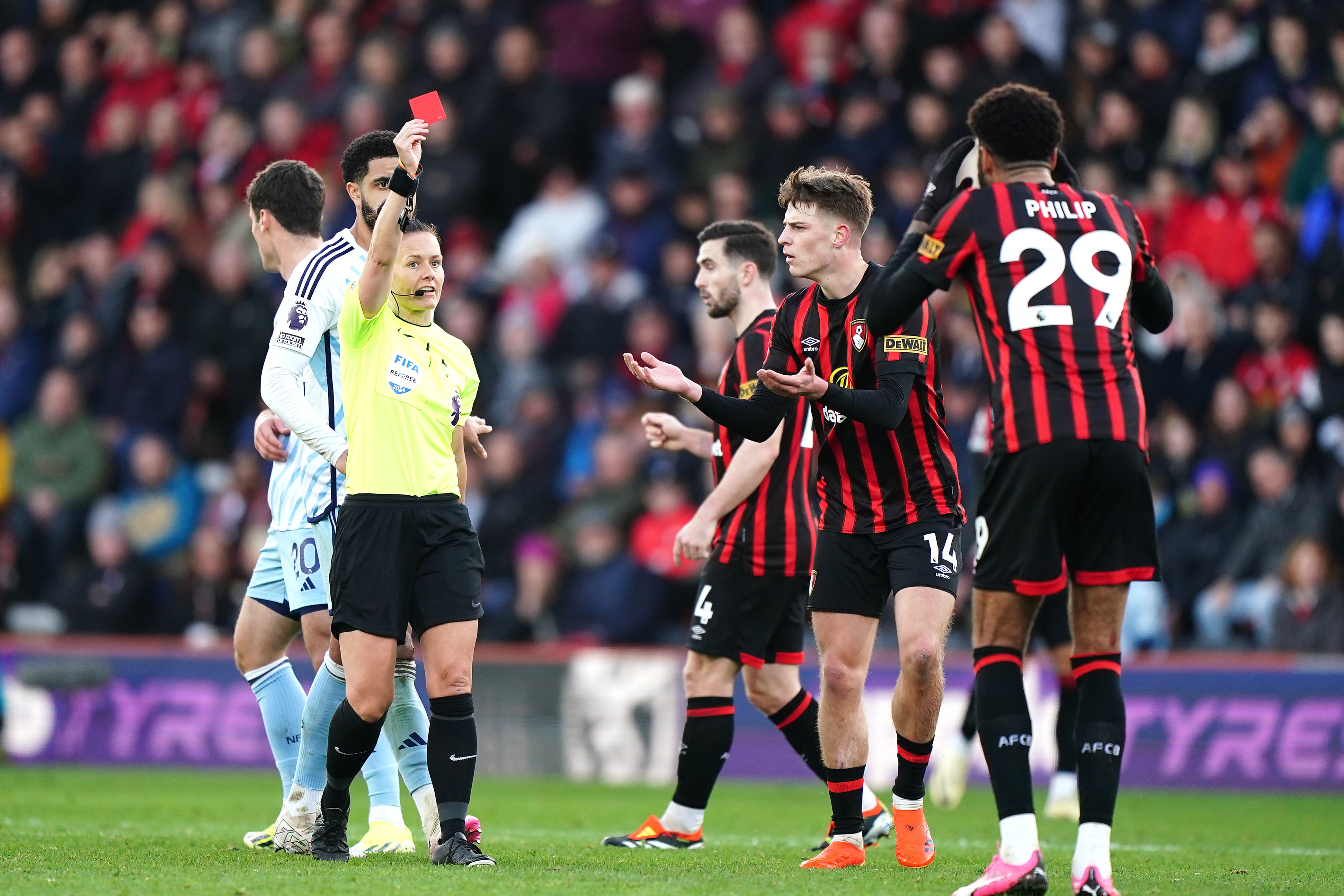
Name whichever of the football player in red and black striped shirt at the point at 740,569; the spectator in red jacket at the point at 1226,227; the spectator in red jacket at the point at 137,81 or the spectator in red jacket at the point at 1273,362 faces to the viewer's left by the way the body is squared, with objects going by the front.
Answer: the football player in red and black striped shirt

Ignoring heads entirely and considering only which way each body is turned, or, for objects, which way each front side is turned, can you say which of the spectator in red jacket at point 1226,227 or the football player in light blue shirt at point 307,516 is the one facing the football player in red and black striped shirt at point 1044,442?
the spectator in red jacket

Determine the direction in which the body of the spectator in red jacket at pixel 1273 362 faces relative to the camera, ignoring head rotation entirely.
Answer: toward the camera

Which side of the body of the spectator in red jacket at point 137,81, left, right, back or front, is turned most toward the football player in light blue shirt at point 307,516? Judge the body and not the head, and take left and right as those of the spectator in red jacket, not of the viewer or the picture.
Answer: front

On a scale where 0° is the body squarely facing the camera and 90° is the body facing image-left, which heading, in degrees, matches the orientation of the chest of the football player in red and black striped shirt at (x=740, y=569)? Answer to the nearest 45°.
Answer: approximately 90°

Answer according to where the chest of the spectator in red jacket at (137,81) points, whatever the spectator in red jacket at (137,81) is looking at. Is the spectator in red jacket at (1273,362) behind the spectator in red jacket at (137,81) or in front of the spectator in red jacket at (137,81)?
in front

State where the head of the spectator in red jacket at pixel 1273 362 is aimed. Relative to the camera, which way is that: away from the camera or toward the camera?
toward the camera

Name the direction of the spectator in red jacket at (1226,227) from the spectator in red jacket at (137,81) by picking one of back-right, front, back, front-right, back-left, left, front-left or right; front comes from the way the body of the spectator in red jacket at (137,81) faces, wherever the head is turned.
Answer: front-left

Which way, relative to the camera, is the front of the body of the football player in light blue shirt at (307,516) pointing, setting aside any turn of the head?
to the viewer's left

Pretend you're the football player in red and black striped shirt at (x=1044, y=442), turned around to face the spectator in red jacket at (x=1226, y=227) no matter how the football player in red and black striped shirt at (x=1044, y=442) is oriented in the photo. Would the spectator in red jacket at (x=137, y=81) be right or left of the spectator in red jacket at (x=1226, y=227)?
left

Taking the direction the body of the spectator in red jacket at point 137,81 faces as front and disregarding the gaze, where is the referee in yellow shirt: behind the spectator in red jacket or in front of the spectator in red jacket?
in front

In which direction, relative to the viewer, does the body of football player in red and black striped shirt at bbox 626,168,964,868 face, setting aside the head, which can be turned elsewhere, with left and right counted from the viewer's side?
facing the viewer and to the left of the viewer

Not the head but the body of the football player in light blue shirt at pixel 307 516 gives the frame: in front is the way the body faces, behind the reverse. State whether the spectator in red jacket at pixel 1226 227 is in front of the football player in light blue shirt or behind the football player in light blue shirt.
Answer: behind

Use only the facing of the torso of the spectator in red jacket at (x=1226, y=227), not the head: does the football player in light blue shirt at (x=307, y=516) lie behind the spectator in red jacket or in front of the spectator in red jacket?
in front

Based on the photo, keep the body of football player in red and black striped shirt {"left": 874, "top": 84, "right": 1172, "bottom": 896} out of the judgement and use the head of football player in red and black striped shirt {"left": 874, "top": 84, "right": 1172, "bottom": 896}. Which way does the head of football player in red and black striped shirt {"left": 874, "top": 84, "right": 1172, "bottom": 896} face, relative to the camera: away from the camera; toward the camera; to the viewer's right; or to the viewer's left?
away from the camera

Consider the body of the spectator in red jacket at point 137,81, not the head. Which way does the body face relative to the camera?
toward the camera

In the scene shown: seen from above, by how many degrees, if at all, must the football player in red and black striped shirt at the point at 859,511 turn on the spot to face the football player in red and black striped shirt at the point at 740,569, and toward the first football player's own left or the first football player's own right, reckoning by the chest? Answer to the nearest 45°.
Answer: approximately 90° to the first football player's own right
